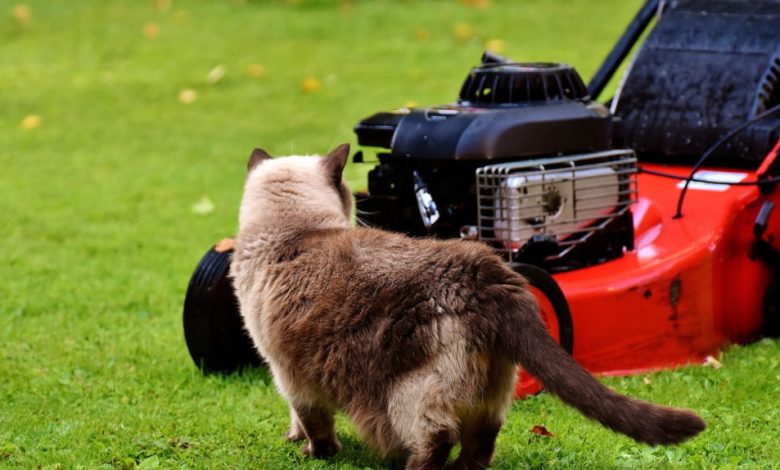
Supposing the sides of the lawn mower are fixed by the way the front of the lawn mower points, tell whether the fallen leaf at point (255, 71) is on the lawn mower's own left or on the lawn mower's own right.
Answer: on the lawn mower's own right

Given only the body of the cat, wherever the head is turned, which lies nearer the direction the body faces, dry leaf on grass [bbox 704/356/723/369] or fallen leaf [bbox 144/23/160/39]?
the fallen leaf

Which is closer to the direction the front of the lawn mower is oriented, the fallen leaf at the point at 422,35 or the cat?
the cat

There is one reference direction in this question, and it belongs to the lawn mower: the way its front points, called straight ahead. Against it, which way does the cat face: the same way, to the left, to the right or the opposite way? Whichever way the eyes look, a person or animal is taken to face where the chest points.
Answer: to the right

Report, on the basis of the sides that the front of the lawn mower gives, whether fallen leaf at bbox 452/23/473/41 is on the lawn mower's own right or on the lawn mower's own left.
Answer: on the lawn mower's own right

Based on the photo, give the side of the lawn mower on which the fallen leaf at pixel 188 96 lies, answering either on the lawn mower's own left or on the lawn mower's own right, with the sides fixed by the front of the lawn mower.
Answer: on the lawn mower's own right

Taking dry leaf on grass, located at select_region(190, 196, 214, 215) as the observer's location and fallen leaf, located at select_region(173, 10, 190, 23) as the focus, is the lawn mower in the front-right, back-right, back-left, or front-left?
back-right

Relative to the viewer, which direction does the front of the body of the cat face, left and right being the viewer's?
facing away from the viewer and to the left of the viewer

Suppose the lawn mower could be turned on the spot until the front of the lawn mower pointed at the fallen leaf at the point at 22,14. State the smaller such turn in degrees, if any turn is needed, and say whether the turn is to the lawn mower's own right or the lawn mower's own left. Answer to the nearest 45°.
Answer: approximately 90° to the lawn mower's own right

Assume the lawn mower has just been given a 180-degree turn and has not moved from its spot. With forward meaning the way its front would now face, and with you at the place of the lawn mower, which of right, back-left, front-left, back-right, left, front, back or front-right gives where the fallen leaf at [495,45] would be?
front-left
